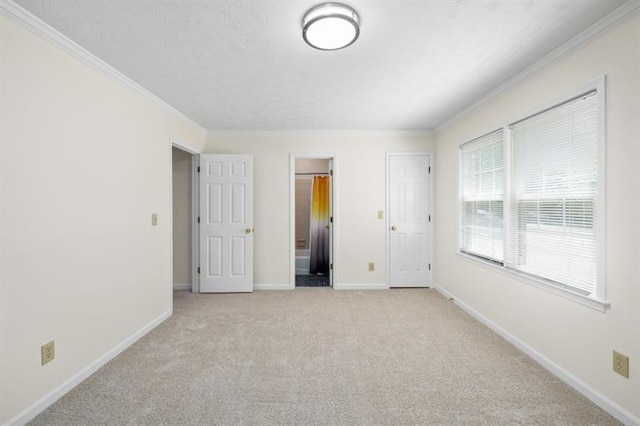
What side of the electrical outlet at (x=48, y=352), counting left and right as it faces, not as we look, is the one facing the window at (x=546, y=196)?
front

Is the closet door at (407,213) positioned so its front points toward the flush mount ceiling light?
yes

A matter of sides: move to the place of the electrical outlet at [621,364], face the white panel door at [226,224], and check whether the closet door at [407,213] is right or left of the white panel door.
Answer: right

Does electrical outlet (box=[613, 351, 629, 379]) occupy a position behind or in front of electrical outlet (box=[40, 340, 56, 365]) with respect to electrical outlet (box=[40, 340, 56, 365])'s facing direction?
in front

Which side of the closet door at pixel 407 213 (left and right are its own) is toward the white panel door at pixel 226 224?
right

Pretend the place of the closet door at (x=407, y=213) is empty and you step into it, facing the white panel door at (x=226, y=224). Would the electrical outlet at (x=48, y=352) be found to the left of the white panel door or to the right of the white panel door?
left

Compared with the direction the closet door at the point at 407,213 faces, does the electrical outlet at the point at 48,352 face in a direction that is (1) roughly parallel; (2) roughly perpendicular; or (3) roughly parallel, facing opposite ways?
roughly perpendicular

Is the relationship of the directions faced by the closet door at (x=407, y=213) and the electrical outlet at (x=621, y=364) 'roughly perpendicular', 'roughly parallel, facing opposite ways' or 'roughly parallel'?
roughly perpendicular

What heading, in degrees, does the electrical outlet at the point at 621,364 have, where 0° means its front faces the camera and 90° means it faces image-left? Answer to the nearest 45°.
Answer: approximately 45°

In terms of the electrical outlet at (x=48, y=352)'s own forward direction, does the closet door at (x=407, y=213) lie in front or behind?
in front

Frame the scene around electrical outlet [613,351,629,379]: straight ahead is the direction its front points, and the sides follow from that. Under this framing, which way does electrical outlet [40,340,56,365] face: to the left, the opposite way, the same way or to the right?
the opposite way

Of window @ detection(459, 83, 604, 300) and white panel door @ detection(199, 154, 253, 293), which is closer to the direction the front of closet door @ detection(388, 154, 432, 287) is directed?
the window

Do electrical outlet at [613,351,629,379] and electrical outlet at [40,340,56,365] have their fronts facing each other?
yes
